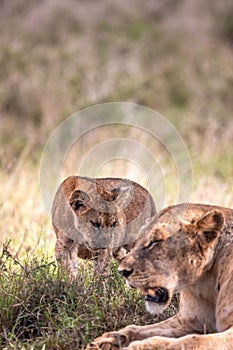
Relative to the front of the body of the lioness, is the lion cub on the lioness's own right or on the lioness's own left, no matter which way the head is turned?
on the lioness's own right

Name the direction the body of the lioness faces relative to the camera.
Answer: to the viewer's left
